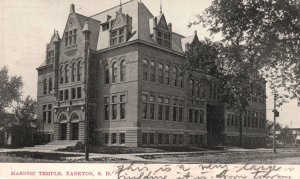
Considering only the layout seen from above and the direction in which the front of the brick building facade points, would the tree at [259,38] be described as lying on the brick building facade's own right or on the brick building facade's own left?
on the brick building facade's own left

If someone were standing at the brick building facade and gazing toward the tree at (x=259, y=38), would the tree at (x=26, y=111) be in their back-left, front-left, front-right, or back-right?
back-right

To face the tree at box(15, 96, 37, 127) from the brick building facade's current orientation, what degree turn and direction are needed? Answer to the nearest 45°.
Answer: approximately 90° to its right

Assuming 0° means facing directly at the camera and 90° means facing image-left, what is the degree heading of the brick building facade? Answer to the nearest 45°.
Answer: approximately 45°
